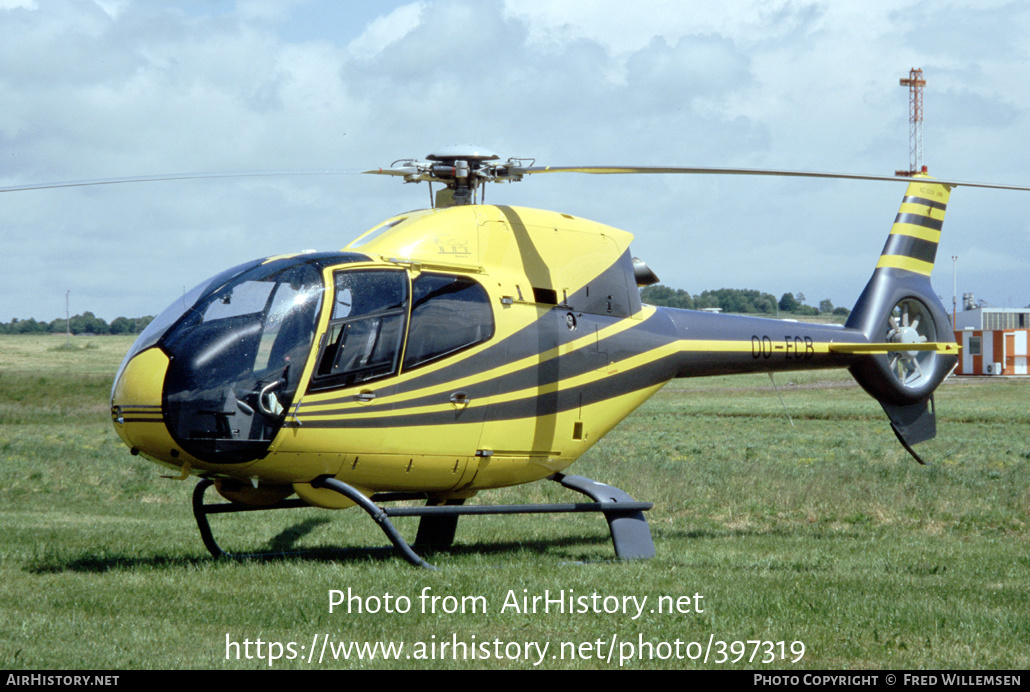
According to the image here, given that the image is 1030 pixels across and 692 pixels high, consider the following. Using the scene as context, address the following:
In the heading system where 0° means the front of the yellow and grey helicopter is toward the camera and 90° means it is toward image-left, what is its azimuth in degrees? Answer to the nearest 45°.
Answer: approximately 45°
